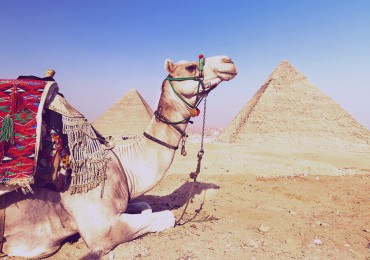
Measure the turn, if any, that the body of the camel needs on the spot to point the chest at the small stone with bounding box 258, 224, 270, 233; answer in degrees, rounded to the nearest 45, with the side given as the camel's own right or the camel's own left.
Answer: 0° — it already faces it

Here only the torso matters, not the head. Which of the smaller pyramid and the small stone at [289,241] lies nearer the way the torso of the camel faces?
the small stone

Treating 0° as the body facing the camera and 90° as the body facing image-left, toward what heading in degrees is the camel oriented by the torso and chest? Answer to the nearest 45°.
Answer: approximately 270°

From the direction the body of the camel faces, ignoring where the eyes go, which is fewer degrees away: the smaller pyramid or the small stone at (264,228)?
the small stone

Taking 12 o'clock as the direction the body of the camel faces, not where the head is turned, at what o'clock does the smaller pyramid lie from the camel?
The smaller pyramid is roughly at 9 o'clock from the camel.

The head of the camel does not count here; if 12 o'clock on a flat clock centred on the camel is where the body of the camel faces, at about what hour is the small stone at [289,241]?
The small stone is roughly at 12 o'clock from the camel.
